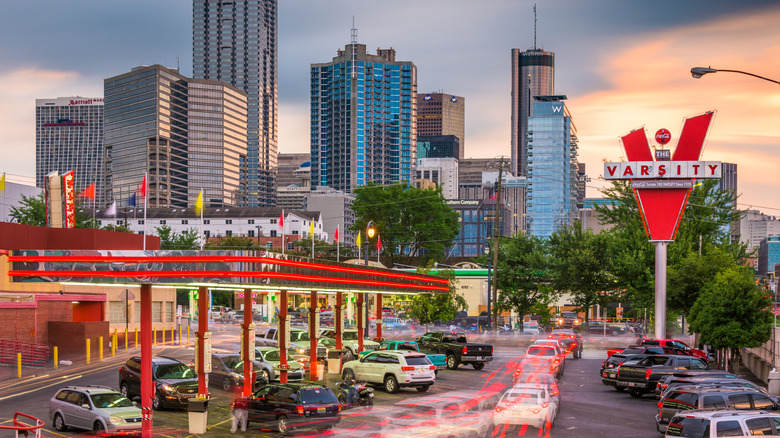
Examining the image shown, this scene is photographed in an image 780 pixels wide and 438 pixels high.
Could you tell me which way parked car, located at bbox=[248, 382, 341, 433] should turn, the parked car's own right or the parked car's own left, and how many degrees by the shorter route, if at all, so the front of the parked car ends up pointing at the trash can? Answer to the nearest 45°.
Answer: approximately 45° to the parked car's own left

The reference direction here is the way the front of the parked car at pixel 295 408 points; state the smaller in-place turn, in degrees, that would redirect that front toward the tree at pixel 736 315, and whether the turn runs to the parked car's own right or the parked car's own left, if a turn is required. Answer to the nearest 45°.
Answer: approximately 90° to the parked car's own right

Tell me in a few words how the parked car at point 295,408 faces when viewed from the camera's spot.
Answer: facing away from the viewer and to the left of the viewer

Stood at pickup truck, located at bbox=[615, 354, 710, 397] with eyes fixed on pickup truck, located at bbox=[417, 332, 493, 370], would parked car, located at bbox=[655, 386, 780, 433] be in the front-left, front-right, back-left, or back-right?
back-left

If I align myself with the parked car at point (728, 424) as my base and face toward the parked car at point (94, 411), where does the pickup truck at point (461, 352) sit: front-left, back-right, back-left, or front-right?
front-right

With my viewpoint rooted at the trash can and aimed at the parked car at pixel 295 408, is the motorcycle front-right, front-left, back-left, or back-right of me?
front-left
